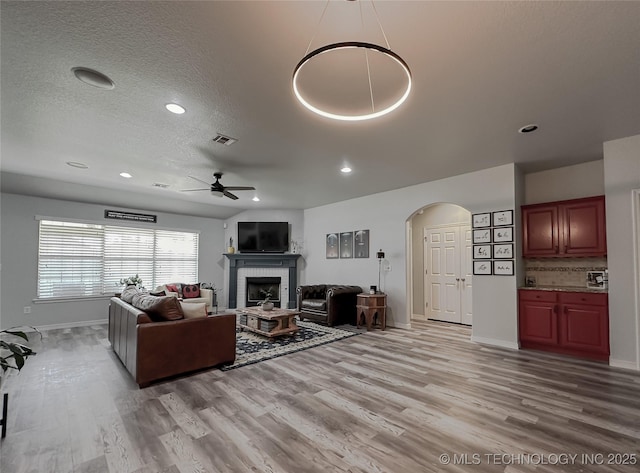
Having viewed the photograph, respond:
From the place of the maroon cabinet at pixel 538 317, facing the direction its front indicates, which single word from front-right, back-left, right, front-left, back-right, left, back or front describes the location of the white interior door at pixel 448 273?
right

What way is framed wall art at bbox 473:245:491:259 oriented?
toward the camera

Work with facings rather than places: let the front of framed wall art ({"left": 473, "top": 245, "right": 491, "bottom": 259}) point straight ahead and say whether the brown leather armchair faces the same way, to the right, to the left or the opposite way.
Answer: the same way

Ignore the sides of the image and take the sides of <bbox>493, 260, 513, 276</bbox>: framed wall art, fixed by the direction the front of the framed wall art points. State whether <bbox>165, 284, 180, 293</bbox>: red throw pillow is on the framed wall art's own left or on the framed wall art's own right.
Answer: on the framed wall art's own right

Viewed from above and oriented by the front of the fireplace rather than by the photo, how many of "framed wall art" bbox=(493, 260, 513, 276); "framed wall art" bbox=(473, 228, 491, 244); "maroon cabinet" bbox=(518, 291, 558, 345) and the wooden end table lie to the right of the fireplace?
0

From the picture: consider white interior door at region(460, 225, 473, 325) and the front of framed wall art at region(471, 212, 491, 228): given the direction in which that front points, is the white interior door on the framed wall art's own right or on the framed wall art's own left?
on the framed wall art's own right

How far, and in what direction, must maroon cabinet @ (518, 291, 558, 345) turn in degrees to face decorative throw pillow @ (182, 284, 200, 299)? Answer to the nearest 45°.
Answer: approximately 45° to its right

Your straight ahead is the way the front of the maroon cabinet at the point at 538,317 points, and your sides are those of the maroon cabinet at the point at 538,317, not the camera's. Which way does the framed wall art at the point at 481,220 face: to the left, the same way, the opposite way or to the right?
the same way

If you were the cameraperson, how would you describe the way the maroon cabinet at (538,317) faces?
facing the viewer and to the left of the viewer

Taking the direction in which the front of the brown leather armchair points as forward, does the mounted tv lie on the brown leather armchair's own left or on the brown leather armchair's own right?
on the brown leather armchair's own right

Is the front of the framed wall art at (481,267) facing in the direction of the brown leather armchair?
no

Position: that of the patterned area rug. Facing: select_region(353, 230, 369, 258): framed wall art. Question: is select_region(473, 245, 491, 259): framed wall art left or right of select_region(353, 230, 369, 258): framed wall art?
right

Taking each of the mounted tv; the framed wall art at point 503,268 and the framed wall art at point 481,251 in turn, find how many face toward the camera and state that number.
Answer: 3

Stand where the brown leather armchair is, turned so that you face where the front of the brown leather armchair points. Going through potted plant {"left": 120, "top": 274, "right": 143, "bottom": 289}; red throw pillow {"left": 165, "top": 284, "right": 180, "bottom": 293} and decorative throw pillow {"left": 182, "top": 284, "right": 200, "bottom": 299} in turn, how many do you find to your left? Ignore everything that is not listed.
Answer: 0

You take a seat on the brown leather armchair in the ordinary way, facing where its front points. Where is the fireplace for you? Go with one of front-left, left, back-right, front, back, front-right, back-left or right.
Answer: right
